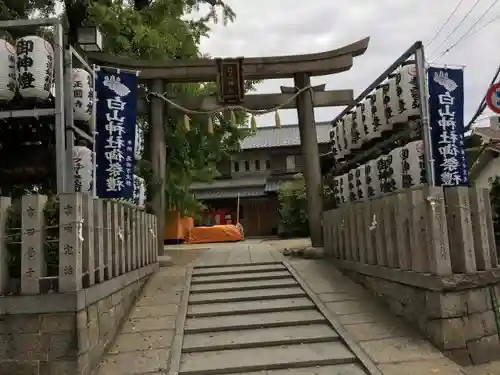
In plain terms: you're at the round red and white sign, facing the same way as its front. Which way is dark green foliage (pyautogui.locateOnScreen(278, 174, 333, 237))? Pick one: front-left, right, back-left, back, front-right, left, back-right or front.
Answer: back-right

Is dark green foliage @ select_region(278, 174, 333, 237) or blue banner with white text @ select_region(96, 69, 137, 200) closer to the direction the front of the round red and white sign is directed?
the blue banner with white text

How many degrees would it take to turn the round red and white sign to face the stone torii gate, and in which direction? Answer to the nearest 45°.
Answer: approximately 90° to its right

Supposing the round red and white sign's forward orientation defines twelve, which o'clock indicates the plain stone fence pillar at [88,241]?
The plain stone fence pillar is roughly at 1 o'clock from the round red and white sign.

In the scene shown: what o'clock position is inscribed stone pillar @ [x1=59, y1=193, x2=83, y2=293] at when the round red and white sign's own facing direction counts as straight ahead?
The inscribed stone pillar is roughly at 1 o'clock from the round red and white sign.

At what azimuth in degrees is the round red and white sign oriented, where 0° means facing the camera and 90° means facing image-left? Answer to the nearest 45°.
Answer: approximately 0°

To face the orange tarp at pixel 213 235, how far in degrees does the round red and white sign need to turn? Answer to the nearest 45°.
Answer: approximately 135° to its right

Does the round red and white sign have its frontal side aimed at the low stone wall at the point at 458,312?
yes

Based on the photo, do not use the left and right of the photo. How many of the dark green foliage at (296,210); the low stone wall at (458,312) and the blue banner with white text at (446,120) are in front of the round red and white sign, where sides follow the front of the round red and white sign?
2

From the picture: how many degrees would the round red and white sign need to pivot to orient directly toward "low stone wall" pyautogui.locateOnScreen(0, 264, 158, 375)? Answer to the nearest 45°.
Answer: approximately 45° to its right

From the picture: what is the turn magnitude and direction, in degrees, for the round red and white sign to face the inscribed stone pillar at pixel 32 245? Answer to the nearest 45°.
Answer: approximately 45° to its right

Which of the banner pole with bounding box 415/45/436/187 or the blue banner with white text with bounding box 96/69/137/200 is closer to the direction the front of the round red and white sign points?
the banner pole
